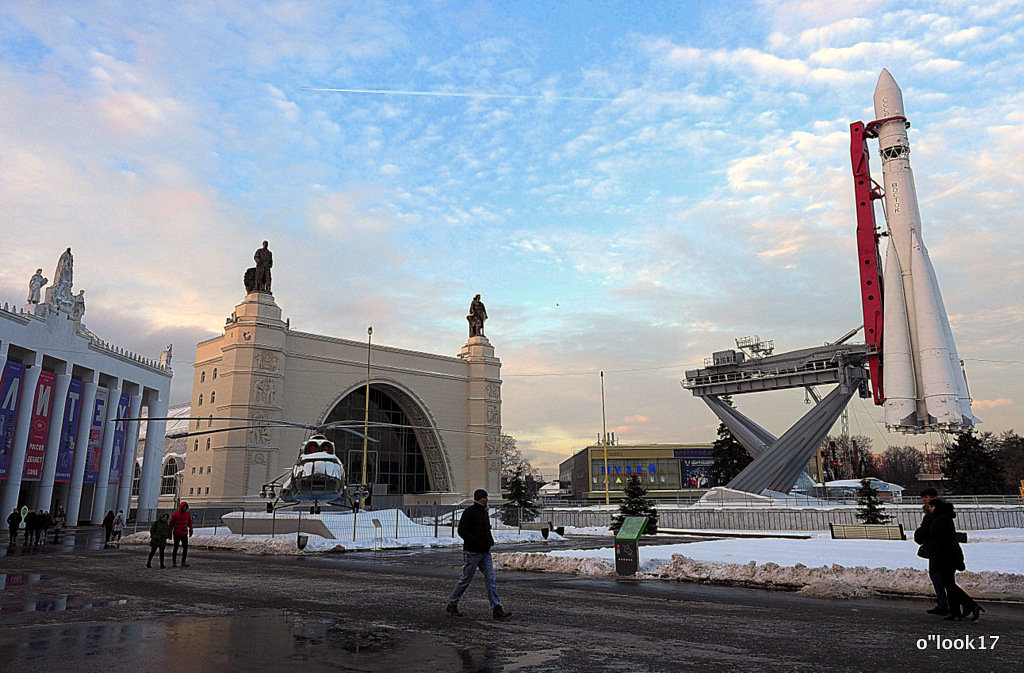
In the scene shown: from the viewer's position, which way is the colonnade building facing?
facing the viewer and to the right of the viewer

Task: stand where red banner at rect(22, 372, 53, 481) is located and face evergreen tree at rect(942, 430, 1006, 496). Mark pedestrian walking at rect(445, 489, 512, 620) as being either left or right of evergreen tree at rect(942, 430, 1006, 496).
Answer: right

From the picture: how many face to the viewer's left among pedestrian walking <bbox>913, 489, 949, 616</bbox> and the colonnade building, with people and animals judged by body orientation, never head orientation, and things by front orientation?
1

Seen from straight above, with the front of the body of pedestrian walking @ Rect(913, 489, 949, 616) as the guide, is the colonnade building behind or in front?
in front

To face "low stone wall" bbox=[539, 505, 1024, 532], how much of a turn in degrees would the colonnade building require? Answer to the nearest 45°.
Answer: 0° — it already faces it

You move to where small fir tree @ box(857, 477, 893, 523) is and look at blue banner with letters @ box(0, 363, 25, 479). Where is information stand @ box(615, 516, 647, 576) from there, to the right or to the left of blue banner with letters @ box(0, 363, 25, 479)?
left

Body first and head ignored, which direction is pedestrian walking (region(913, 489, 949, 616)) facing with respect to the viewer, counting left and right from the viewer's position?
facing to the left of the viewer

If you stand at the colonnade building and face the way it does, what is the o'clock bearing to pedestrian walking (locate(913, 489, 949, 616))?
The pedestrian walking is roughly at 1 o'clock from the colonnade building.

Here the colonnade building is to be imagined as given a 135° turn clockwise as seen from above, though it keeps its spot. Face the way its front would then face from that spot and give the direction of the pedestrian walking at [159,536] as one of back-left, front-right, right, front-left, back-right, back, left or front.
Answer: left

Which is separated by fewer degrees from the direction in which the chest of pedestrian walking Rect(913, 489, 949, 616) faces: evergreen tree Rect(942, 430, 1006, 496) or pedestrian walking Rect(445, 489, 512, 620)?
the pedestrian walking

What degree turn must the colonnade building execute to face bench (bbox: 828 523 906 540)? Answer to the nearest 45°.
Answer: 0° — it already faces it

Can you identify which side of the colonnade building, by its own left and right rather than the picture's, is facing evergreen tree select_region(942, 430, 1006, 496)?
front
